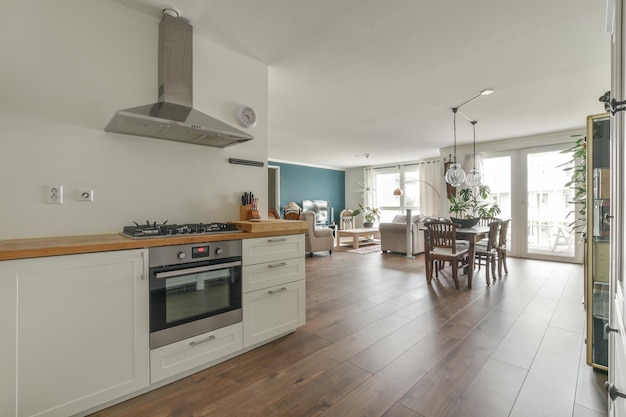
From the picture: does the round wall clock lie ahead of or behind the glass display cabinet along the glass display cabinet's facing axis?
ahead

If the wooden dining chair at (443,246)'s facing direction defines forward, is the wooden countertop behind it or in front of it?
behind

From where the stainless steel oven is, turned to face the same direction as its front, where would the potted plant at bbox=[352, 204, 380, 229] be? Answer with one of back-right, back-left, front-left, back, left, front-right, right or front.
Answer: left

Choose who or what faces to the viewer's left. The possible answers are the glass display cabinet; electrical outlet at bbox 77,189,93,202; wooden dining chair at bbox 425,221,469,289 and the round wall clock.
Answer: the glass display cabinet

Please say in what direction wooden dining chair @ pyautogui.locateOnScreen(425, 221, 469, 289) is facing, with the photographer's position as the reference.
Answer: facing away from the viewer and to the right of the viewer

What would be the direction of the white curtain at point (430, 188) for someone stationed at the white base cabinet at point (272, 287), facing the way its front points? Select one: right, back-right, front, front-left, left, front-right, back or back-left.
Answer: left

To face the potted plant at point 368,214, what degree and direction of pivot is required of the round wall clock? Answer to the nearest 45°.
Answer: approximately 90° to its left

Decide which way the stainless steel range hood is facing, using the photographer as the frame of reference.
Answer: facing the viewer and to the right of the viewer

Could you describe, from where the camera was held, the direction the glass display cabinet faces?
facing to the left of the viewer

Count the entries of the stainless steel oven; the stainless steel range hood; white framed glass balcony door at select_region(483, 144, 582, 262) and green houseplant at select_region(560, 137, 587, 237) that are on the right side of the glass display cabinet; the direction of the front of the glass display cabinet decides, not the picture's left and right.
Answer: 2
